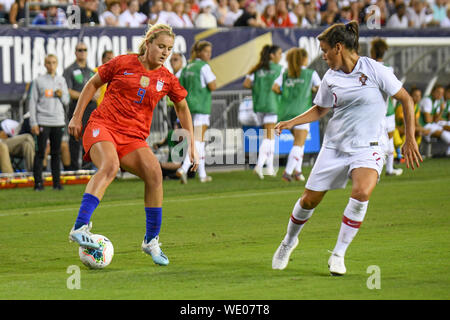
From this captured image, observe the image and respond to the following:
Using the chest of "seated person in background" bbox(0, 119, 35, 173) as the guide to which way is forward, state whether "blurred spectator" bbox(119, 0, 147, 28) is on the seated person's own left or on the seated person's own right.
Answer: on the seated person's own left

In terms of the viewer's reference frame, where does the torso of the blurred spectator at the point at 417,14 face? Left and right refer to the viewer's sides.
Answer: facing the viewer

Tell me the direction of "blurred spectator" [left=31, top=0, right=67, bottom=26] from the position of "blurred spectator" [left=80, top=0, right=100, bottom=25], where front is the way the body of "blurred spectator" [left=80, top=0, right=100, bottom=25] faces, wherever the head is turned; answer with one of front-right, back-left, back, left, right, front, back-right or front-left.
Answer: right

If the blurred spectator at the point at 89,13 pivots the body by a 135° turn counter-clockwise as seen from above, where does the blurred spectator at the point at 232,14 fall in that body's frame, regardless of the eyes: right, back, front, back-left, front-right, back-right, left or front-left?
front

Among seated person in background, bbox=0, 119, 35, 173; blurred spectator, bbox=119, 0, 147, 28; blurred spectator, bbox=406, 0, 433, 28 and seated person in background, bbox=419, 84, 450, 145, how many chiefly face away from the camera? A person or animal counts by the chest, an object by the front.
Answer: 0

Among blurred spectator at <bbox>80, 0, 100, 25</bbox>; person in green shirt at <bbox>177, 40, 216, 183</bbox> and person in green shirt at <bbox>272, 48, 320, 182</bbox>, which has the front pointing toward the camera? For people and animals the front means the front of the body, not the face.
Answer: the blurred spectator

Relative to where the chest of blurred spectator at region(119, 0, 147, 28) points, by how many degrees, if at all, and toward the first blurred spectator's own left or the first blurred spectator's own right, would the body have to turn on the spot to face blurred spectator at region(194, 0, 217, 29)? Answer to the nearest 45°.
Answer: approximately 90° to the first blurred spectator's own left

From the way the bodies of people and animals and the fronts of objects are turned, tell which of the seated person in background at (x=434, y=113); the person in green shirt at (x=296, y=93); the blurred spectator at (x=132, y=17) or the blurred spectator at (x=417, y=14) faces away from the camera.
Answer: the person in green shirt

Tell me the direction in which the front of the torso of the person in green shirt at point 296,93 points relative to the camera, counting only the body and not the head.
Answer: away from the camera

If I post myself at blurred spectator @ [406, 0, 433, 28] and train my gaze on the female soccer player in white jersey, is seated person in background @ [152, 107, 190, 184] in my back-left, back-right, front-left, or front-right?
front-right

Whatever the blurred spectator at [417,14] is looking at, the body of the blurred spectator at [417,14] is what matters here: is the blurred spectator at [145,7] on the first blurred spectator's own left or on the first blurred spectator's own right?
on the first blurred spectator's own right

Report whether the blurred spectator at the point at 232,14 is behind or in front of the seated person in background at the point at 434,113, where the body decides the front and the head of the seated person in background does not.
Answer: behind

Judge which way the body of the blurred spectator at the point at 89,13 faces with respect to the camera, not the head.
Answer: toward the camera

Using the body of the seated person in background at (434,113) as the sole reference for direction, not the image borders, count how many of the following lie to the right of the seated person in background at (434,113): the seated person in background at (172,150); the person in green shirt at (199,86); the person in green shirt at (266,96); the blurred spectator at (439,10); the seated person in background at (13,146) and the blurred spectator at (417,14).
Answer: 4

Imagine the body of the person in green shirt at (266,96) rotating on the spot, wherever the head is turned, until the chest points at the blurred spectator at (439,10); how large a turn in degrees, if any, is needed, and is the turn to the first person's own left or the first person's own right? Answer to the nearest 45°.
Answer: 0° — they already face them
